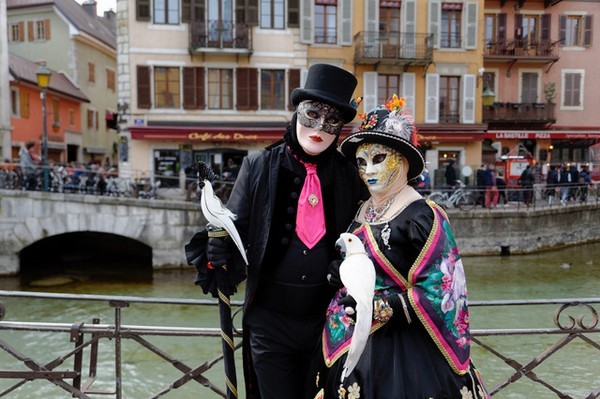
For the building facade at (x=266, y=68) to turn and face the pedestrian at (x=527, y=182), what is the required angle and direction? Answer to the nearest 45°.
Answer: approximately 90° to its left

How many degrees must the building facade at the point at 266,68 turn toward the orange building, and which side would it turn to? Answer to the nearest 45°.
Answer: approximately 135° to its right

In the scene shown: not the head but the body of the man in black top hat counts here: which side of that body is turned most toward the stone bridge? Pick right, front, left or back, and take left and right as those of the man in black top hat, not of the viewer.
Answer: back

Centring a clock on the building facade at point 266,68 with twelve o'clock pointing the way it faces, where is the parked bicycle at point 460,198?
The parked bicycle is roughly at 10 o'clock from the building facade.

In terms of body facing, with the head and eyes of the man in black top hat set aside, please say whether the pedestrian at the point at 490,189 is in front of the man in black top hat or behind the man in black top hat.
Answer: behind

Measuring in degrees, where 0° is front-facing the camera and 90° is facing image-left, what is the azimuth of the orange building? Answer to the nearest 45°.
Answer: approximately 315°

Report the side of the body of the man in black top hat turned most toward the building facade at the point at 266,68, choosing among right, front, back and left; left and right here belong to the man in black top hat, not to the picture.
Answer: back
